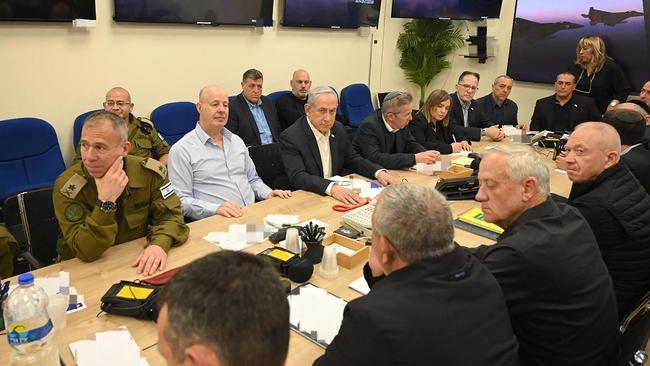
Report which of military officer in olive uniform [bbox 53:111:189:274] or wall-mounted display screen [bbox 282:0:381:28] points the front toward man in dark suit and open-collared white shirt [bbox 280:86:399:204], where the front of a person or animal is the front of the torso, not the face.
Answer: the wall-mounted display screen

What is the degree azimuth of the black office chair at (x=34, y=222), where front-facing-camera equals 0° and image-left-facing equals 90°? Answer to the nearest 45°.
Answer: approximately 315°

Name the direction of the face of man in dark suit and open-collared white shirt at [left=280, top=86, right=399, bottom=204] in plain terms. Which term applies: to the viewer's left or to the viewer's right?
to the viewer's right

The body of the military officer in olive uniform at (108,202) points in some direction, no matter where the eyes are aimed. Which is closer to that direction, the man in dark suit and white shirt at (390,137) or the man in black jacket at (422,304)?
the man in black jacket

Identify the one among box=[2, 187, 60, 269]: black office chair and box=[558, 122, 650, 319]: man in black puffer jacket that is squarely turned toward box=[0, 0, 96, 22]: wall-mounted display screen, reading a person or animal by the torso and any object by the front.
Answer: the man in black puffer jacket

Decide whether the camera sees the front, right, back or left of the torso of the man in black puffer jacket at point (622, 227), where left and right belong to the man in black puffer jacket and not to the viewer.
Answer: left

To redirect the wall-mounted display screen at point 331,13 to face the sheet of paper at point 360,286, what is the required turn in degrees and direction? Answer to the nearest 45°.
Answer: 0° — it already faces it

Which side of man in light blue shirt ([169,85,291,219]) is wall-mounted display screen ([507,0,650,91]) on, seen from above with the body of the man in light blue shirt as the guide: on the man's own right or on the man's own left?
on the man's own left

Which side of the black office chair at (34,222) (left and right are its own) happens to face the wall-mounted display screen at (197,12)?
left

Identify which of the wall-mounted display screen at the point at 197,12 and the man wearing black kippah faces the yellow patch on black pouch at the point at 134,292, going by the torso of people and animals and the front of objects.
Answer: the wall-mounted display screen

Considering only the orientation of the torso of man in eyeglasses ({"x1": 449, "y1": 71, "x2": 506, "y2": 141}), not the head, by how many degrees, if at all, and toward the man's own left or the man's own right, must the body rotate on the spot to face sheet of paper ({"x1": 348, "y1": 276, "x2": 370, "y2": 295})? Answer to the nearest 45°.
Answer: approximately 45° to the man's own right

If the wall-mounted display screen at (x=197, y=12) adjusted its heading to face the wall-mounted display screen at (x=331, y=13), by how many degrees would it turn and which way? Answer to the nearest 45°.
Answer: approximately 135° to its left
